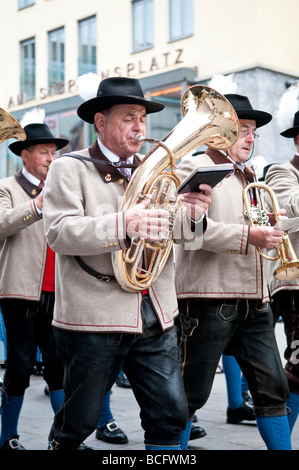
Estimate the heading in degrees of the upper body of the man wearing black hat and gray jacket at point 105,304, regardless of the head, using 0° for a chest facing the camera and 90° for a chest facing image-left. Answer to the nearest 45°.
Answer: approximately 315°

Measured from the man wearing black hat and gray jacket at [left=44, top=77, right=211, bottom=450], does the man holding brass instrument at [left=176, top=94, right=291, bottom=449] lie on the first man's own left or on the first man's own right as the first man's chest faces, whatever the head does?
on the first man's own left

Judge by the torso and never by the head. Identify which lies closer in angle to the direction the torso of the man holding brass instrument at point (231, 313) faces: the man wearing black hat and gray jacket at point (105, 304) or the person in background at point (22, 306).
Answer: the man wearing black hat and gray jacket

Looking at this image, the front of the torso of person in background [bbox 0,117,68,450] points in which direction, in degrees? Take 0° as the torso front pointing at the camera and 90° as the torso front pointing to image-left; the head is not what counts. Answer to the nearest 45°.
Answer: approximately 315°

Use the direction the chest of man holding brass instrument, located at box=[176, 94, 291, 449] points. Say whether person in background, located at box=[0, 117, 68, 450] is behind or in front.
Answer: behind

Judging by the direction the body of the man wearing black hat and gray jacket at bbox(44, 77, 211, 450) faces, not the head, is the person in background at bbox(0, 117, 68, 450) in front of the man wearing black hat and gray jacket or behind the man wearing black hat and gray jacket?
behind
